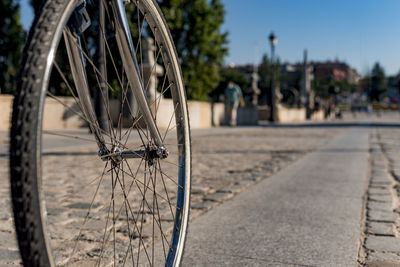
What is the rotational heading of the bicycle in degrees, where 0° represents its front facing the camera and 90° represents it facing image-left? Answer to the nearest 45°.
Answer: approximately 225°

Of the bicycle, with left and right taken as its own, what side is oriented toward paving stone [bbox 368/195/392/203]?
front

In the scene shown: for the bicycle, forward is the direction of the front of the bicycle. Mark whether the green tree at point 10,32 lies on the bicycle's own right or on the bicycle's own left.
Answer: on the bicycle's own left

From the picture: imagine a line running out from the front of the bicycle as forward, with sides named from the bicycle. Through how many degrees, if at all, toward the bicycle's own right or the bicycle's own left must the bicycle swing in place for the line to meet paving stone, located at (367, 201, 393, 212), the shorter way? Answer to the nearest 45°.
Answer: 0° — it already faces it

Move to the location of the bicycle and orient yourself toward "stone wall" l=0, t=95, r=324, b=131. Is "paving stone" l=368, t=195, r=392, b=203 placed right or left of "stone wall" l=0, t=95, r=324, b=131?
right

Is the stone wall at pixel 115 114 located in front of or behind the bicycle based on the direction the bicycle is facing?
in front

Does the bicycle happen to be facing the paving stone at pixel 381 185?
yes

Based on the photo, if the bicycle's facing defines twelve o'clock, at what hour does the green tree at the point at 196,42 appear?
The green tree is roughly at 11 o'clock from the bicycle.
